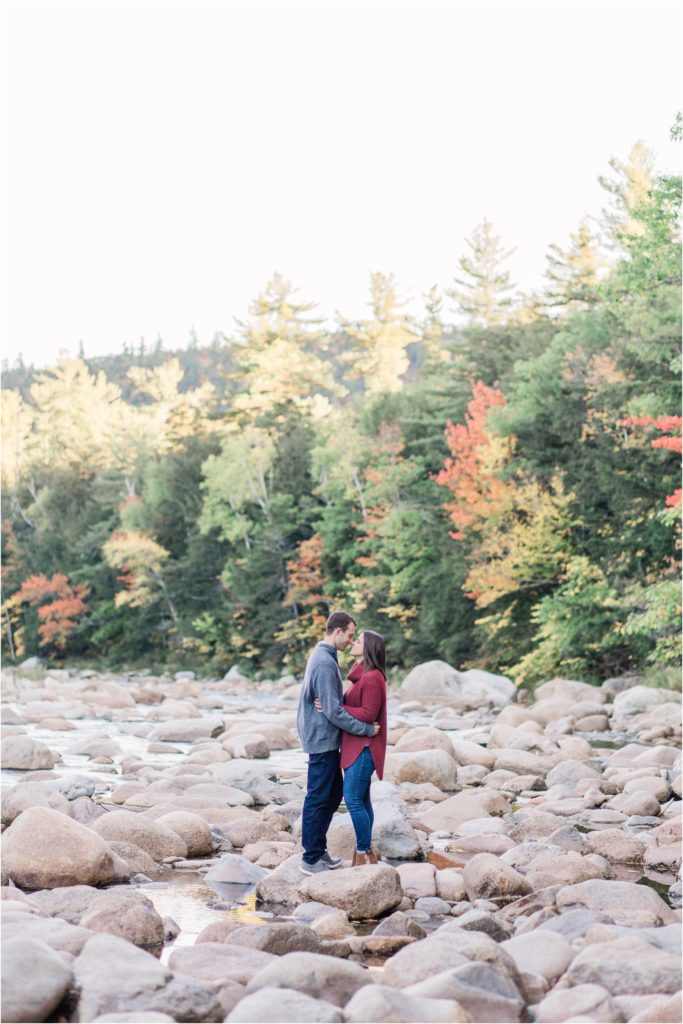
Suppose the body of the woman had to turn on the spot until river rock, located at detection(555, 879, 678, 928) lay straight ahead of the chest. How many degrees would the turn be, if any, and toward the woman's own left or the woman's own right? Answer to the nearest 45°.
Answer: approximately 135° to the woman's own left

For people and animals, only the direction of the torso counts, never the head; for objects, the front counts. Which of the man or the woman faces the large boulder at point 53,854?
the woman

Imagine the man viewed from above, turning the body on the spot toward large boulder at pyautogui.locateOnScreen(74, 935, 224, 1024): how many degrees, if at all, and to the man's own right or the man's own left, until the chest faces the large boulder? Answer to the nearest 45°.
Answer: approximately 90° to the man's own right

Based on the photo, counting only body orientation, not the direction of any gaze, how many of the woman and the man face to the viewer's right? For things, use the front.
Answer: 1

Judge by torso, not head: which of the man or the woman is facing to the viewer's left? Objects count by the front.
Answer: the woman

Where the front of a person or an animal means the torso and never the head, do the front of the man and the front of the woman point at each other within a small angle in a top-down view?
yes

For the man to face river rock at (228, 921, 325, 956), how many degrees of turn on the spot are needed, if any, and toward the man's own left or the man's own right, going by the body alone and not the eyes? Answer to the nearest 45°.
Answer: approximately 90° to the man's own right

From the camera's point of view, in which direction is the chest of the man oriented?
to the viewer's right

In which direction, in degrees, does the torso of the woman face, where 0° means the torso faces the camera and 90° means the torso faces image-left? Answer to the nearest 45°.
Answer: approximately 90°

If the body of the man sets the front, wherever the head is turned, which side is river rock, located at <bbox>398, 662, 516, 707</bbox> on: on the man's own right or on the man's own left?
on the man's own left

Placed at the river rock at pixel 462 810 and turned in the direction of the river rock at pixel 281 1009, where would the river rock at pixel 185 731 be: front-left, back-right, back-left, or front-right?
back-right

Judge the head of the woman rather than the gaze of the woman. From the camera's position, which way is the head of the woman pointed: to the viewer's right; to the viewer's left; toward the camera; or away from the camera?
to the viewer's left

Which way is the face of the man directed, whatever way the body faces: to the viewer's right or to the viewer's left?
to the viewer's right

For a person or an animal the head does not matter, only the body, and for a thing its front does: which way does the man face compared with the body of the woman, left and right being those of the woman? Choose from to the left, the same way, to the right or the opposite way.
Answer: the opposite way

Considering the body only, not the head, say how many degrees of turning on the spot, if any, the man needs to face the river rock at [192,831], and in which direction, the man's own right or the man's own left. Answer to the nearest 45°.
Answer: approximately 135° to the man's own left
